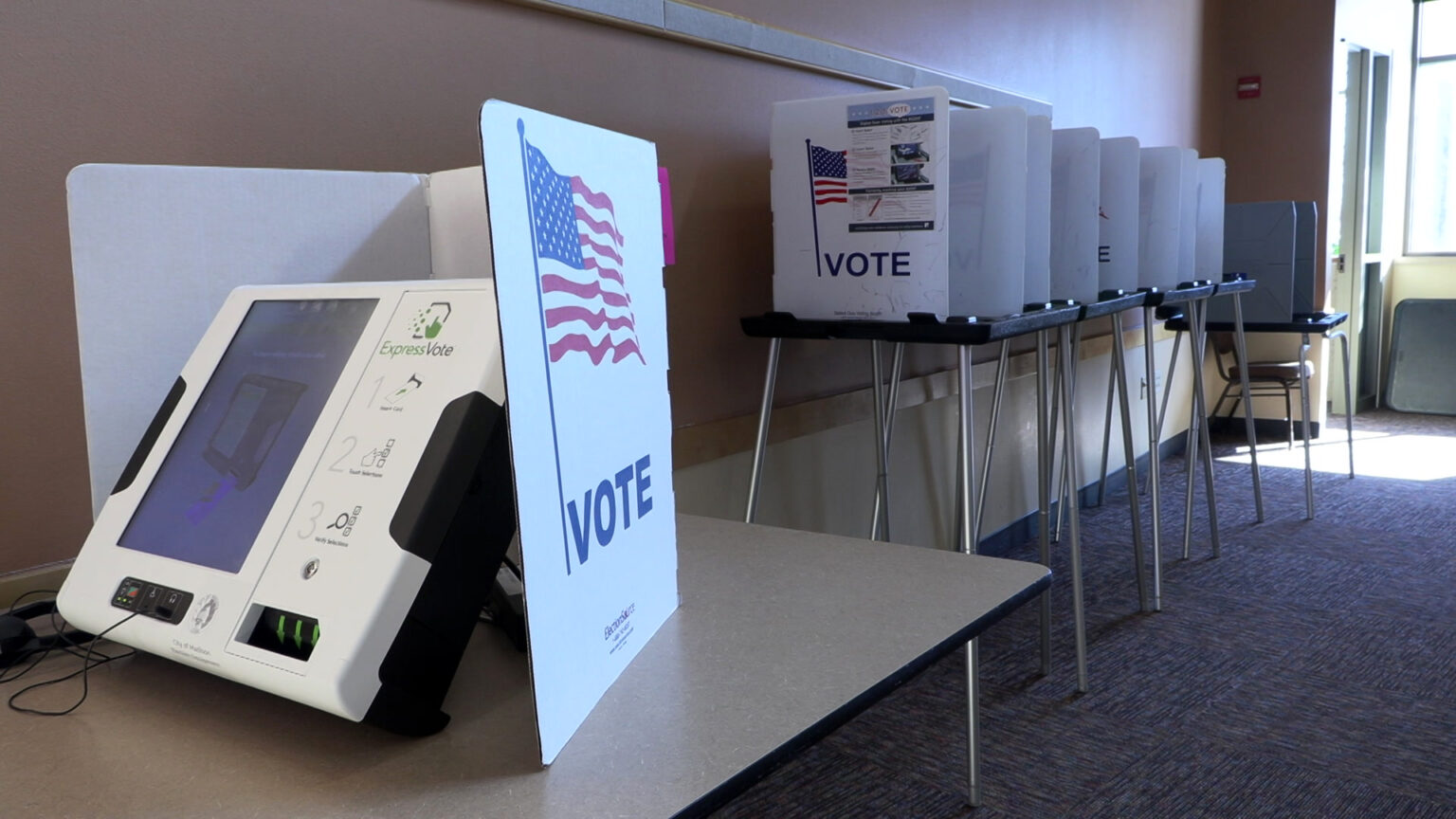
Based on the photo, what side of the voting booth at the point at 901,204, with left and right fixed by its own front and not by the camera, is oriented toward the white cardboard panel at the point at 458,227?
right

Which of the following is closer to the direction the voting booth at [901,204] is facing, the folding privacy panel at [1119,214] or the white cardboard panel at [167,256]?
the folding privacy panel

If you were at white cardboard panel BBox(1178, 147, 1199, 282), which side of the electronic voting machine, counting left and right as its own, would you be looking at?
back

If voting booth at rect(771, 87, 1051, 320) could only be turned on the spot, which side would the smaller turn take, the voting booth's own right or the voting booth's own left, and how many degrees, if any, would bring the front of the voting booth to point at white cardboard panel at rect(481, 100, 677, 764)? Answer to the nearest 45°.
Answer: approximately 90° to the voting booth's own right

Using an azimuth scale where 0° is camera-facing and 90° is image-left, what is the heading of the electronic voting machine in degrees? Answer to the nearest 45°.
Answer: approximately 45°

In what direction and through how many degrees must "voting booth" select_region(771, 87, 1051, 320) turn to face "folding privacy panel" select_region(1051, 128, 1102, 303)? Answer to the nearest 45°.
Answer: approximately 45° to its left

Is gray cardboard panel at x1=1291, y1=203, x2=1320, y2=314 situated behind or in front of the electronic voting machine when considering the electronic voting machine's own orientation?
behind

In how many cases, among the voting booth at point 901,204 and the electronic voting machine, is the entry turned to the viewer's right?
1

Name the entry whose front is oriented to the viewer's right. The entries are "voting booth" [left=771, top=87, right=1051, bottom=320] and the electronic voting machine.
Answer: the voting booth

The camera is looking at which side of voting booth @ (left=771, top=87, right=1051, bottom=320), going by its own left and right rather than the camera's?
right

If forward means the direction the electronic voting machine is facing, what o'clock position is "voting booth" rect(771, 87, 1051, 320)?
The voting booth is roughly at 6 o'clock from the electronic voting machine.

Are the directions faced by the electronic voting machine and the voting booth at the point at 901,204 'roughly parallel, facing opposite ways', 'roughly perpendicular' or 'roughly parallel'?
roughly perpendicular

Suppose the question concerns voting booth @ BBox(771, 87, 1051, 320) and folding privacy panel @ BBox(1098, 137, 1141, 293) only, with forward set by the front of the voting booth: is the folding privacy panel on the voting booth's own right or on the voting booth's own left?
on the voting booth's own left

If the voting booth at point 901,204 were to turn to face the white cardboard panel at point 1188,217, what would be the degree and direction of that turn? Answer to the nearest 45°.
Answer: approximately 45° to its left

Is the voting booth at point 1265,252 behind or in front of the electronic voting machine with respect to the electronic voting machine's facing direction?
behind
